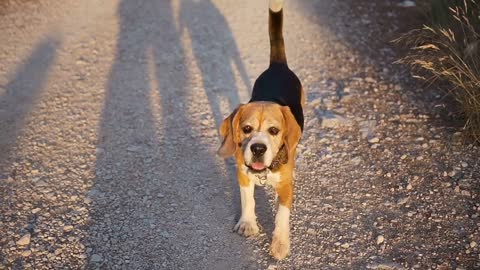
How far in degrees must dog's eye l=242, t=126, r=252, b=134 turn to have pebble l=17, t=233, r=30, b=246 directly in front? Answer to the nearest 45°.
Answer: approximately 90° to its right

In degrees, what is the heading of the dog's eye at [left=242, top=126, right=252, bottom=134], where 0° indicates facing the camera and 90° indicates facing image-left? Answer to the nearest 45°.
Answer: approximately 0°

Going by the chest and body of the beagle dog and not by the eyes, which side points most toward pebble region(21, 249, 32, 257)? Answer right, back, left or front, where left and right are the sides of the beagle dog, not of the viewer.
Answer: right

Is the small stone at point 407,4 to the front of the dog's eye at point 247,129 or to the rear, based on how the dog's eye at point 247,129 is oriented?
to the rear

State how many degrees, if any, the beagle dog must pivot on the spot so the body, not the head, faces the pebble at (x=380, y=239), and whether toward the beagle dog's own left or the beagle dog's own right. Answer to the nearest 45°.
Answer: approximately 90° to the beagle dog's own left

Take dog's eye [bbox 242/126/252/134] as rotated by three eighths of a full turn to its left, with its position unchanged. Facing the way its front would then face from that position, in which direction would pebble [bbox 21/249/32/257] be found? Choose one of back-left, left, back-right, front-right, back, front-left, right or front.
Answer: back-left

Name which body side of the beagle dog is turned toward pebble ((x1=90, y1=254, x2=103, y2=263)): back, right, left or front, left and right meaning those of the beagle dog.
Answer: right
